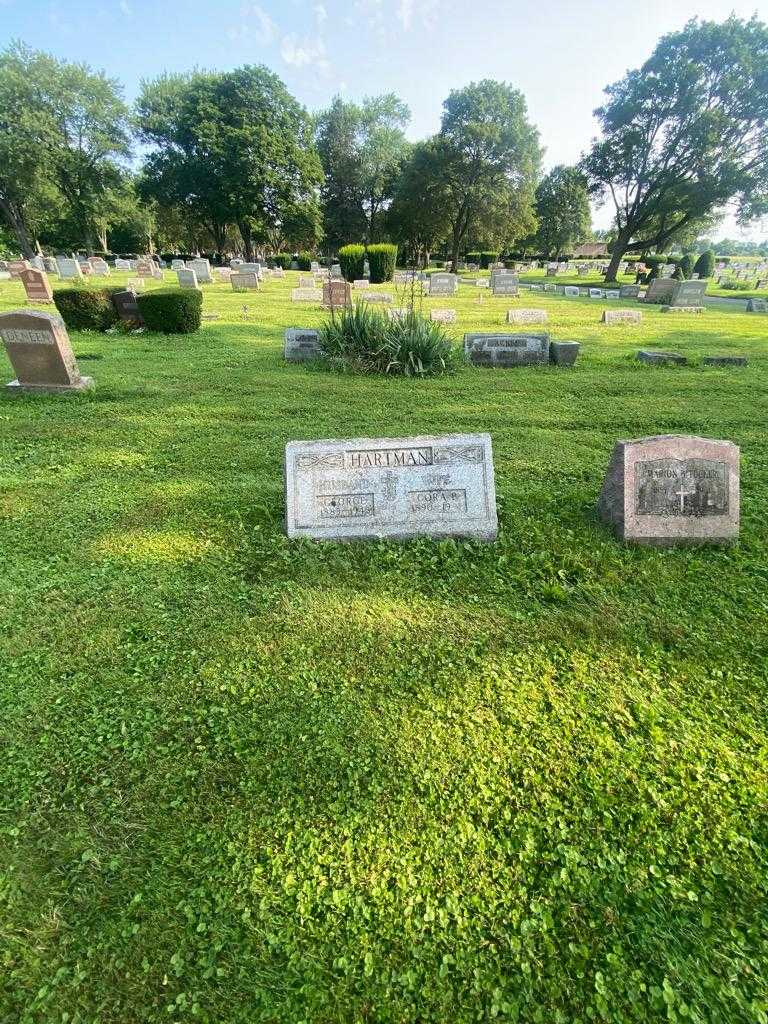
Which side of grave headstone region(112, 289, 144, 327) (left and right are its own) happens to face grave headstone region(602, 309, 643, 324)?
left

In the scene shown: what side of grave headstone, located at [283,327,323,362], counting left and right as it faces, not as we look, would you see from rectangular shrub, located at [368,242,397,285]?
back

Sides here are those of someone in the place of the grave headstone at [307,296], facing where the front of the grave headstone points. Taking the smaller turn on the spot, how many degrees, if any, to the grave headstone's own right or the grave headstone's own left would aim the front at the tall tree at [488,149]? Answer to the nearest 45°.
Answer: approximately 135° to the grave headstone's own left

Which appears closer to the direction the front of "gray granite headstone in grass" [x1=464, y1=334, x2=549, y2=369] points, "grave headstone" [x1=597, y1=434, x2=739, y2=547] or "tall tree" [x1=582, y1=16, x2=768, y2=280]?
the grave headstone

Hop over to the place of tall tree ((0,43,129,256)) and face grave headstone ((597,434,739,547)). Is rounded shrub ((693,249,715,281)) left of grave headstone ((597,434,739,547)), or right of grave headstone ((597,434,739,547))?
left

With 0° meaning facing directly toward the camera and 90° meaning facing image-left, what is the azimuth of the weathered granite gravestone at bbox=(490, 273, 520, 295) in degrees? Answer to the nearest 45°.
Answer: approximately 0°

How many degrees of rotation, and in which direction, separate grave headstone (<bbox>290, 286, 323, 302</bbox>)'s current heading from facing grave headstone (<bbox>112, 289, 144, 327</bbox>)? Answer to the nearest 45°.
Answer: approximately 45° to its right

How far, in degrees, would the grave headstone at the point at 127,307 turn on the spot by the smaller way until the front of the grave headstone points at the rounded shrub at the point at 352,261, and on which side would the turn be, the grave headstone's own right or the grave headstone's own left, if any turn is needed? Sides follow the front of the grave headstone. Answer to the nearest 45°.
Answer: approximately 135° to the grave headstone's own left

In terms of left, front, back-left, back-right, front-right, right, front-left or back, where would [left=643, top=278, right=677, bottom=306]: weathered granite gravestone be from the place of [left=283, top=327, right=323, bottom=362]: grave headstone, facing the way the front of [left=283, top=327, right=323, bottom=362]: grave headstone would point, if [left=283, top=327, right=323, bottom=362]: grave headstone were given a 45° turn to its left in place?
left

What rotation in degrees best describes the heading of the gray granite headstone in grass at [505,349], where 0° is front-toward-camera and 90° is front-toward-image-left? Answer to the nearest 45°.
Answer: approximately 0°

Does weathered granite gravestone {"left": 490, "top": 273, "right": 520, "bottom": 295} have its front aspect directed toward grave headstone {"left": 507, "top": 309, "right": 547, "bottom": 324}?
yes

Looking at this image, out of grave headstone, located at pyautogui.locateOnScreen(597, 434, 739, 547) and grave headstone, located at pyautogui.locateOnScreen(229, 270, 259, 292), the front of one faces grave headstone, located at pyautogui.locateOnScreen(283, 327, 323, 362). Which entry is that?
grave headstone, located at pyautogui.locateOnScreen(229, 270, 259, 292)

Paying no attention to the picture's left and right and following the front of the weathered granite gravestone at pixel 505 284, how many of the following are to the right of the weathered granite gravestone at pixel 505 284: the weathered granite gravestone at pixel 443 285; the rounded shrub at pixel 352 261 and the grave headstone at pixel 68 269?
3

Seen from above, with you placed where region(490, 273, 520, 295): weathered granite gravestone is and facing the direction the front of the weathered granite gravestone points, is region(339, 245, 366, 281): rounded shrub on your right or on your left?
on your right

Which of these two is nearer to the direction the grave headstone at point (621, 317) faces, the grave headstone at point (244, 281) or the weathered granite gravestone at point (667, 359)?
the weathered granite gravestone
